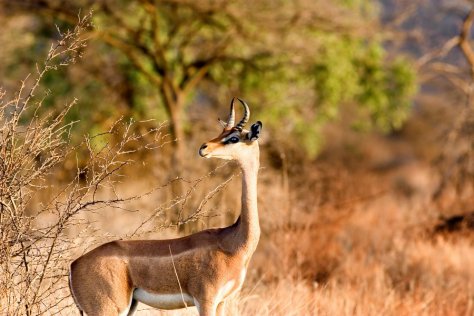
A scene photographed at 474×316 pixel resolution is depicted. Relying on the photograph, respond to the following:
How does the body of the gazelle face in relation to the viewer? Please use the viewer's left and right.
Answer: facing to the right of the viewer

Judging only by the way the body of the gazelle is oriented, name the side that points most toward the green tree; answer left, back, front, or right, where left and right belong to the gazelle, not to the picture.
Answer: left
